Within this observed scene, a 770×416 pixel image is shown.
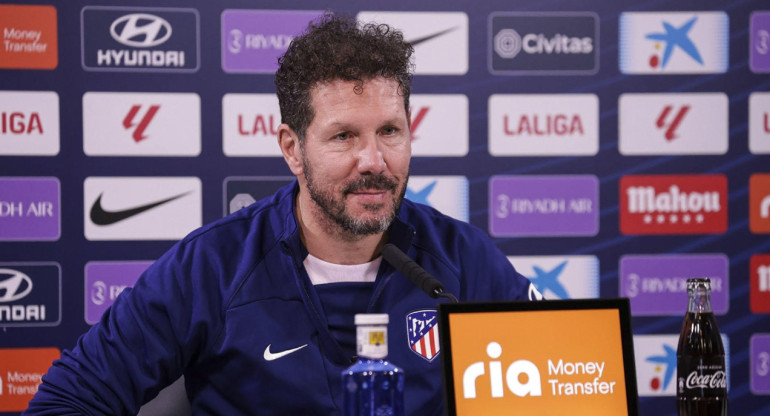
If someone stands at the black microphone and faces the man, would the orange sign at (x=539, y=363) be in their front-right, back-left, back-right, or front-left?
back-right

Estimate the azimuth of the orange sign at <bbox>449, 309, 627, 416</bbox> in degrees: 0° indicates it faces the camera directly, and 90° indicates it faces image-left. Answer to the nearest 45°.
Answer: approximately 0°
